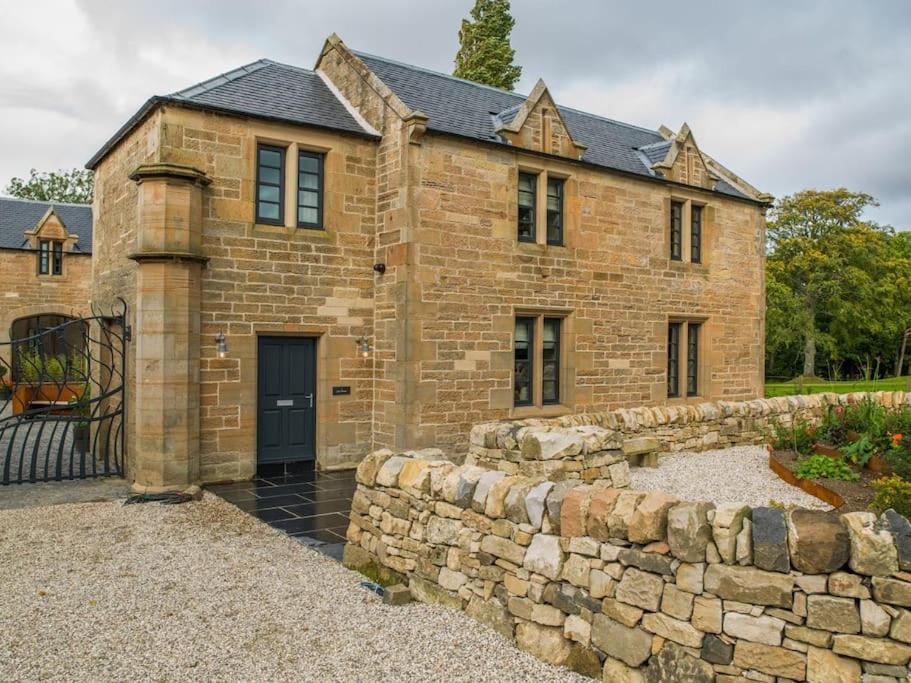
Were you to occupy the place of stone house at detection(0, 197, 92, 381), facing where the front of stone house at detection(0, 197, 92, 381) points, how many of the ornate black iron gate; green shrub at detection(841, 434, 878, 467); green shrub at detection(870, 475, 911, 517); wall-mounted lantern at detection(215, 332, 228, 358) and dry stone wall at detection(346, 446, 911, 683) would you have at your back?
0

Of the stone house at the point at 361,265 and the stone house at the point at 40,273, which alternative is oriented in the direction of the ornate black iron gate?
the stone house at the point at 40,273

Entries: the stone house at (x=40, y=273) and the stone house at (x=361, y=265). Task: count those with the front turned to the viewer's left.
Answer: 0

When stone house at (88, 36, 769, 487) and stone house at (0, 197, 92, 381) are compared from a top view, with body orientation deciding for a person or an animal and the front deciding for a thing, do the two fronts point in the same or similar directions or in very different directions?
same or similar directions

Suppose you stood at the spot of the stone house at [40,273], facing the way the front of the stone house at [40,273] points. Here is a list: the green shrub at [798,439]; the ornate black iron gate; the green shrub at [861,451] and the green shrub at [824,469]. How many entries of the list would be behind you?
0

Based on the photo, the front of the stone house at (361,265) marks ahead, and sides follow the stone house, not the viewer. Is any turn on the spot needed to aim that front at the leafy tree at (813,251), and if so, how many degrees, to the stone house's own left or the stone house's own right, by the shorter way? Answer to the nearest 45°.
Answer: approximately 90° to the stone house's own left

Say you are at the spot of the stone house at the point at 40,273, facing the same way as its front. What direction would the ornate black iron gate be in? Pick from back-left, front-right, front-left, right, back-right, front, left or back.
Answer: front

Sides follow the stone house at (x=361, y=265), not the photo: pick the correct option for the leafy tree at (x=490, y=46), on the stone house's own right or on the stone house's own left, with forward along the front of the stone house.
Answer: on the stone house's own left

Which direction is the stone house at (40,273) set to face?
toward the camera

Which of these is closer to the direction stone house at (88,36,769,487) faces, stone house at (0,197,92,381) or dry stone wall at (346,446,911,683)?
the dry stone wall

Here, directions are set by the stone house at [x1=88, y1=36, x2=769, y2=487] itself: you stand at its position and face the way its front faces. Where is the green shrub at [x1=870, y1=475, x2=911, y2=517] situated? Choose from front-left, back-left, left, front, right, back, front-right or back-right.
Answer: front

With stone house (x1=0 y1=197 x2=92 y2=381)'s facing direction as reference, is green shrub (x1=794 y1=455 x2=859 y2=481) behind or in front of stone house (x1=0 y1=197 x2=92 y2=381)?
in front

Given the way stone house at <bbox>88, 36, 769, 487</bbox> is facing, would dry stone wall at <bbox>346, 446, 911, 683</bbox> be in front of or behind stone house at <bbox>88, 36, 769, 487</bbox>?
in front
